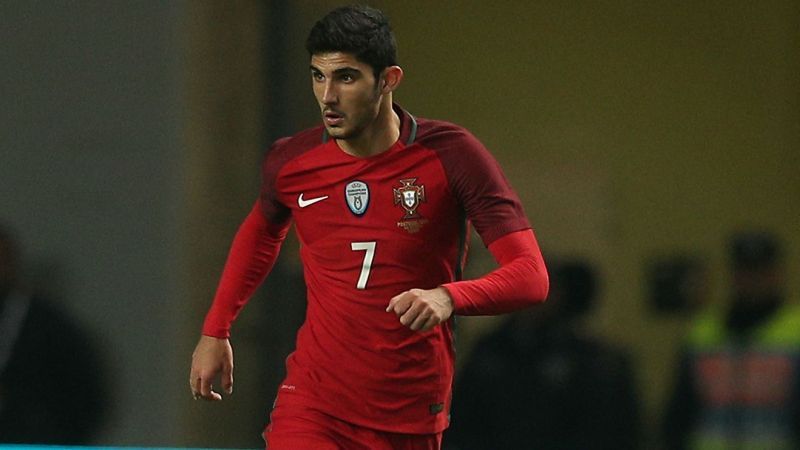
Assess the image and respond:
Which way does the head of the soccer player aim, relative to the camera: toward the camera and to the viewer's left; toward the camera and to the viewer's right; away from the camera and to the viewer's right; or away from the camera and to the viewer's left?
toward the camera and to the viewer's left

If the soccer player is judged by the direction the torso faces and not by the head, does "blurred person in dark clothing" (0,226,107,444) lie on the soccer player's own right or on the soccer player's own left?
on the soccer player's own right

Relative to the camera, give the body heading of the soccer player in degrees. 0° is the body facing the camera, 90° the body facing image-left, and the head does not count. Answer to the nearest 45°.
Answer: approximately 45°

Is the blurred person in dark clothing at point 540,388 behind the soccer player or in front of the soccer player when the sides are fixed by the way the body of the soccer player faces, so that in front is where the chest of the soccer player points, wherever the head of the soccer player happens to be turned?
behind

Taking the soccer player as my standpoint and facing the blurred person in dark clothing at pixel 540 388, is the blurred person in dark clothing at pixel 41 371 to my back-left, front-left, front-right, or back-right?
front-left
